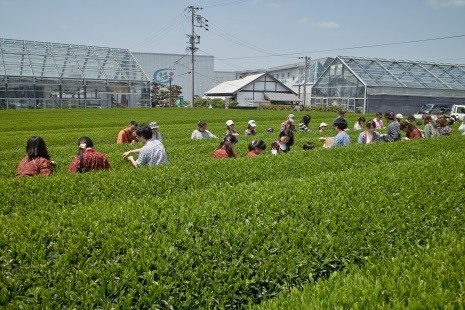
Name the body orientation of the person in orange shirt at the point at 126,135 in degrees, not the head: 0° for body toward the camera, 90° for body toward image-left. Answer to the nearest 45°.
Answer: approximately 315°

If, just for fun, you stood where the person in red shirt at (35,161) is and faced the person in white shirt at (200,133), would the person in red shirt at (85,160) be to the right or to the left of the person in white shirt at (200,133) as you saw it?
right

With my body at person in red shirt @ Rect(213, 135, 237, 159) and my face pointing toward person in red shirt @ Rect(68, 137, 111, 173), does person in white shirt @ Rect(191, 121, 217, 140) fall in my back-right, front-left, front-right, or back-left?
back-right

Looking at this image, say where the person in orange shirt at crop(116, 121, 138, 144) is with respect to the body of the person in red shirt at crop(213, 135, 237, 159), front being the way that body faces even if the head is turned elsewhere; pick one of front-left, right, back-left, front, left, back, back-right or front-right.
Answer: left

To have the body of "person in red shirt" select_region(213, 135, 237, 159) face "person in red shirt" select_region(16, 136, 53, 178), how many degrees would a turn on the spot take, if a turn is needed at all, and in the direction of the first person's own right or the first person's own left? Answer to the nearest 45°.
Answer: approximately 180°

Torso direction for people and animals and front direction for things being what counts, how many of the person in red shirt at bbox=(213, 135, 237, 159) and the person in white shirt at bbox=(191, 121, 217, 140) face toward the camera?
1

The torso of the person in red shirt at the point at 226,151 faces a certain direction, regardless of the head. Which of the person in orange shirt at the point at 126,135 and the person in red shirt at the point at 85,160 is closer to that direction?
the person in orange shirt

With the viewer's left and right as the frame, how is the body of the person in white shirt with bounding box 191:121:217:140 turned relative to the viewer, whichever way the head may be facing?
facing the viewer

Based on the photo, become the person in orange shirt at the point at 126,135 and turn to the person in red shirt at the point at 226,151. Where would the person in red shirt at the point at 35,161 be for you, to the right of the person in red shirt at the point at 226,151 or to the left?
right

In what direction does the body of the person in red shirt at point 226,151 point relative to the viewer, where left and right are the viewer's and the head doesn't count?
facing away from the viewer and to the right of the viewer

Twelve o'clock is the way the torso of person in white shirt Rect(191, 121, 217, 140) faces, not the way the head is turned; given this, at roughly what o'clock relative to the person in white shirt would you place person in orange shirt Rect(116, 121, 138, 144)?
The person in orange shirt is roughly at 2 o'clock from the person in white shirt.

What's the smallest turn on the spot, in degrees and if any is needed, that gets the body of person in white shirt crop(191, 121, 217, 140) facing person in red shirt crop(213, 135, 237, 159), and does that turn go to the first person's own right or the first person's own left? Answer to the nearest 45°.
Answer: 0° — they already face them

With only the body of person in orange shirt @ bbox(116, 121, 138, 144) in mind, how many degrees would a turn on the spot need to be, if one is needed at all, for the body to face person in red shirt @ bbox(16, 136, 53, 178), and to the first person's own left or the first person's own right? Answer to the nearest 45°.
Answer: approximately 45° to the first person's own right

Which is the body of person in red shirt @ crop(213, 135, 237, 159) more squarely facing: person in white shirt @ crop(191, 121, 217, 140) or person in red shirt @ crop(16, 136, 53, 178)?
the person in white shirt
